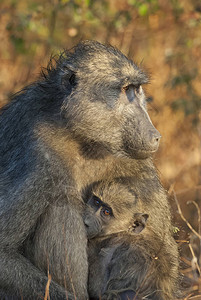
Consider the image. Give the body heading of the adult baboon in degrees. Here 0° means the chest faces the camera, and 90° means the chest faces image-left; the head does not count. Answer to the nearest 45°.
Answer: approximately 270°
